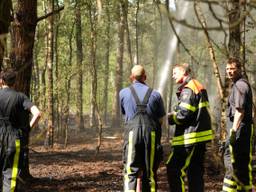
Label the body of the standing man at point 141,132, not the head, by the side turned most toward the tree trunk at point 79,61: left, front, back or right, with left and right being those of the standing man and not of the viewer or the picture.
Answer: front

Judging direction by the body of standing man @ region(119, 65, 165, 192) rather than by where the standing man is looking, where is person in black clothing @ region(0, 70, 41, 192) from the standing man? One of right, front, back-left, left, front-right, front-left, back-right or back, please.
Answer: left

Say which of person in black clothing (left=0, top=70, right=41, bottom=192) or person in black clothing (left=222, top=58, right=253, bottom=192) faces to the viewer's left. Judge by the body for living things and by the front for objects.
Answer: person in black clothing (left=222, top=58, right=253, bottom=192)

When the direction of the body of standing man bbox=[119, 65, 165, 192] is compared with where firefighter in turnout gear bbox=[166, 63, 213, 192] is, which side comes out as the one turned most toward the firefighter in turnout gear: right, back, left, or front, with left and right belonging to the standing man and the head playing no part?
right

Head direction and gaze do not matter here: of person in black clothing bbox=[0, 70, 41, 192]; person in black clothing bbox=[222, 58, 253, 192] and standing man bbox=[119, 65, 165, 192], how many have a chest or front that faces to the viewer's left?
1

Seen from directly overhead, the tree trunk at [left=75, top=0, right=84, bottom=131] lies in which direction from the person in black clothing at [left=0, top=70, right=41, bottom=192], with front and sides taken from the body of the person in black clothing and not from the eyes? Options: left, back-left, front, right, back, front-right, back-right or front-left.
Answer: front

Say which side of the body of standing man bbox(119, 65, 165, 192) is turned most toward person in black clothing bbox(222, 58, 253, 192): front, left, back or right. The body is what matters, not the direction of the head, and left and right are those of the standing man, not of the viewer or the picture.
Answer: right

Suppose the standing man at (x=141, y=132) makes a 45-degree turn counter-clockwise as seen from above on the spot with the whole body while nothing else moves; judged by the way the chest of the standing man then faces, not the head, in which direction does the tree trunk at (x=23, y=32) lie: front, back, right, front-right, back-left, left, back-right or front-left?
front

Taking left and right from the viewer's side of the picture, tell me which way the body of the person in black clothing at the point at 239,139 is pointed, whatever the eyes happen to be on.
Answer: facing to the left of the viewer

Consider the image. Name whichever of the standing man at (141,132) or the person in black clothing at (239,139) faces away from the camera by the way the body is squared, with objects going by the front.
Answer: the standing man

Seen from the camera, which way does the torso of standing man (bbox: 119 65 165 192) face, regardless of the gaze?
away from the camera

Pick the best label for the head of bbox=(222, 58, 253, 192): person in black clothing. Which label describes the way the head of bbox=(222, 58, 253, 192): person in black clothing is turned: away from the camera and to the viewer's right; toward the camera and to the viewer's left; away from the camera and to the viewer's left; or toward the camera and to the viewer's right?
toward the camera and to the viewer's left

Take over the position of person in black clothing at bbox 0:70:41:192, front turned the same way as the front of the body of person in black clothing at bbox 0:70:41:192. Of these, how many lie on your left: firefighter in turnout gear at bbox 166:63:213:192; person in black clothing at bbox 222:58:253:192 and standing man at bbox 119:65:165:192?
0
